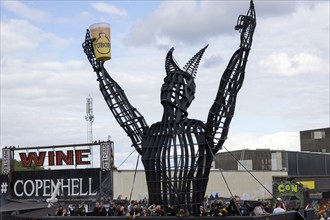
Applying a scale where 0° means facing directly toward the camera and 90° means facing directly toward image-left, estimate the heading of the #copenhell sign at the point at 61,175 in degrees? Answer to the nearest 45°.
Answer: approximately 0°

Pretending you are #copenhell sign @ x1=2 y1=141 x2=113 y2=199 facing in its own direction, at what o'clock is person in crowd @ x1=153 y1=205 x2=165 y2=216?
The person in crowd is roughly at 10 o'clock from the #copenhell sign.

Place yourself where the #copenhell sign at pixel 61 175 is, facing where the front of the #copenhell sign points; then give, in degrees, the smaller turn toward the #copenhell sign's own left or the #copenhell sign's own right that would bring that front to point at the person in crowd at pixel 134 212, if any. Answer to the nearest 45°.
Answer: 0° — it already faces them
